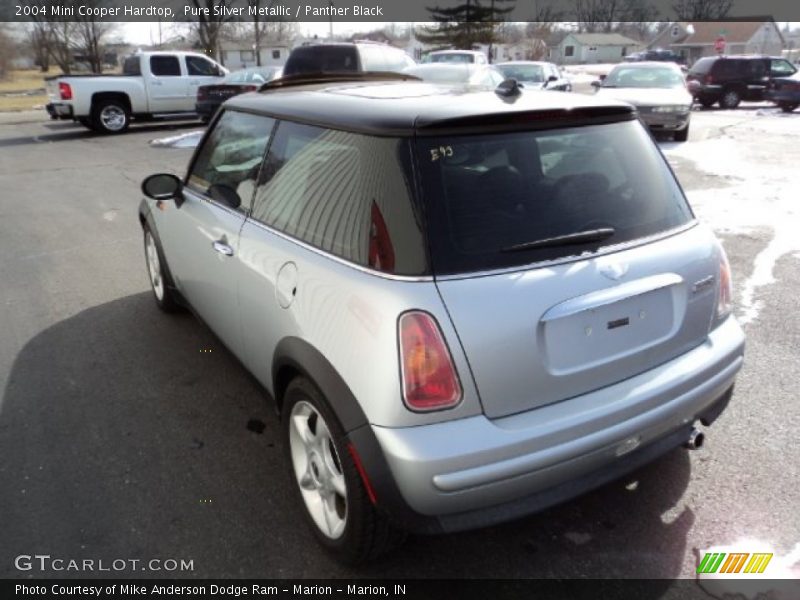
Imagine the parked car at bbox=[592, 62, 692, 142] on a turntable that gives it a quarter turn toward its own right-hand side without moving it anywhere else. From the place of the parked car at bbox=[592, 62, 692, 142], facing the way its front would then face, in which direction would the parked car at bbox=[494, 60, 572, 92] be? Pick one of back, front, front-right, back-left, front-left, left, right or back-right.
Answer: front-right

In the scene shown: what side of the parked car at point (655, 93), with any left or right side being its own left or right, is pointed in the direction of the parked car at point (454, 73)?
right

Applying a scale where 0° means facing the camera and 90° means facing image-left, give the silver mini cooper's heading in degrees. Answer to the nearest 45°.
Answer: approximately 135°

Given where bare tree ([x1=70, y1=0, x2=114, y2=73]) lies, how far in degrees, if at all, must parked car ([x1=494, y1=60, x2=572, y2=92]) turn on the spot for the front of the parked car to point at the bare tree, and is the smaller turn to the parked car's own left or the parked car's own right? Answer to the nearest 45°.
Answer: approximately 90° to the parked car's own right

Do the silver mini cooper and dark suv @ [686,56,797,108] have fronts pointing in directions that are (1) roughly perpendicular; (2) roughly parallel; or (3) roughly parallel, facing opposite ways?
roughly perpendicular

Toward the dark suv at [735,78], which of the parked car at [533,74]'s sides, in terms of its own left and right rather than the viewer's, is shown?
left

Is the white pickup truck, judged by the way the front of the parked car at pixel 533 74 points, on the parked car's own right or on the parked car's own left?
on the parked car's own right

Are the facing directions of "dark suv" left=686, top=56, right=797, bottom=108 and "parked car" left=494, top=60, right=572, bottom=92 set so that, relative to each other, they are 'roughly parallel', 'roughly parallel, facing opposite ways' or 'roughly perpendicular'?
roughly perpendicular

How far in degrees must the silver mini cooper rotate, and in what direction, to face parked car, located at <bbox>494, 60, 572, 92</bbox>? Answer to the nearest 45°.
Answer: approximately 45° to its right

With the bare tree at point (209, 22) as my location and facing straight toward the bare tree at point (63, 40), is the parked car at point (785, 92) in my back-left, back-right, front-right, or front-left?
back-left

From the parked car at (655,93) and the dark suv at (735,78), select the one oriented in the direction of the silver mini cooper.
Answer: the parked car
